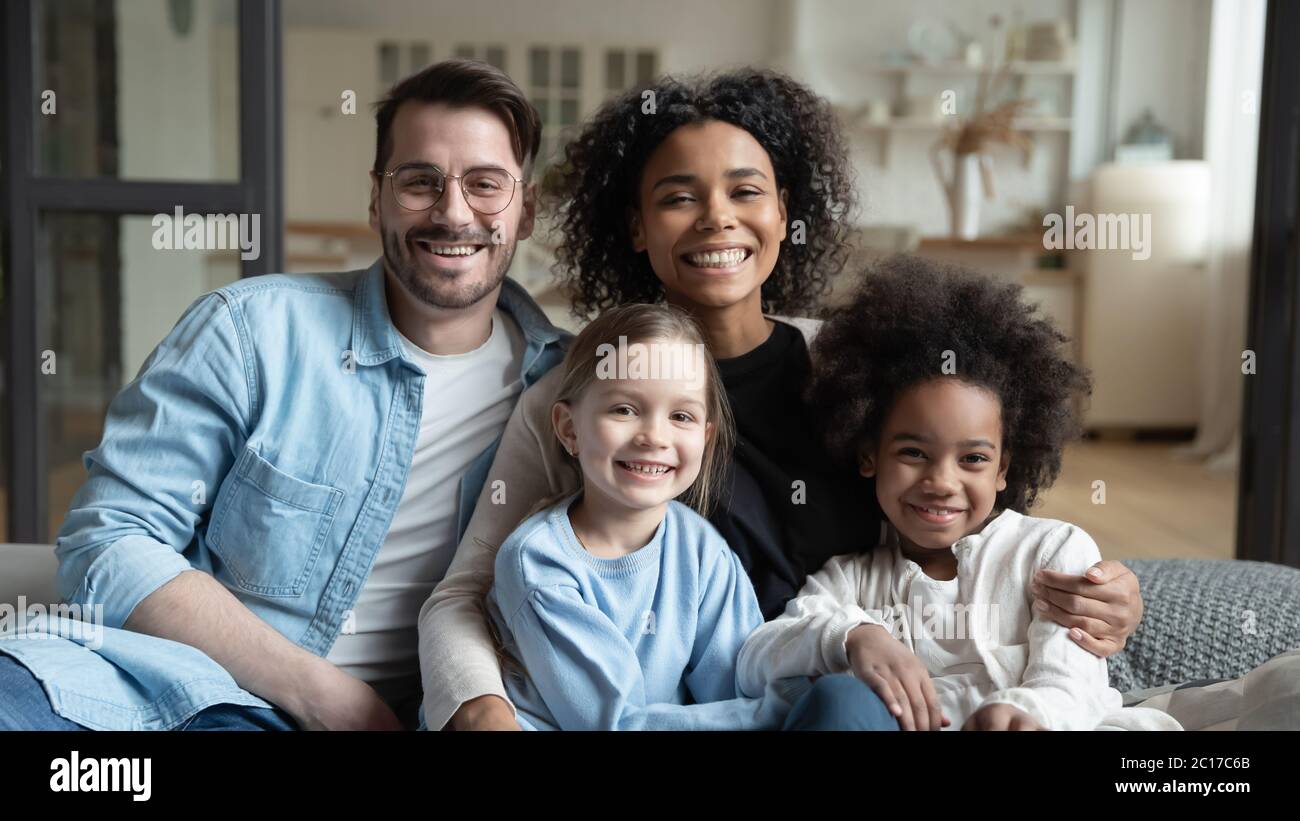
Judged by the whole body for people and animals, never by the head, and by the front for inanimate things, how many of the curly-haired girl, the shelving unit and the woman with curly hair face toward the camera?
3

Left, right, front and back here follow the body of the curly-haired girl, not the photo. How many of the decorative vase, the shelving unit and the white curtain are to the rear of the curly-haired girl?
3

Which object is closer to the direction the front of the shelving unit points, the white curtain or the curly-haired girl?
the curly-haired girl

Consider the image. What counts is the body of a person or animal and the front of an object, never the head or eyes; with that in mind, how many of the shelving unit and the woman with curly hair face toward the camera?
2

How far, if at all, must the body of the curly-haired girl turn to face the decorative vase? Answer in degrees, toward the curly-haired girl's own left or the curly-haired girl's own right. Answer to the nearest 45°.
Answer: approximately 180°

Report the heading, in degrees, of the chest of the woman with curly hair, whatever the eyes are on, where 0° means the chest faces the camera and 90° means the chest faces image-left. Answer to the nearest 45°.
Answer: approximately 0°

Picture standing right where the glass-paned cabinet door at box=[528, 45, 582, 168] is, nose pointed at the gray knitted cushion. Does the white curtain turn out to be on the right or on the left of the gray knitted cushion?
left

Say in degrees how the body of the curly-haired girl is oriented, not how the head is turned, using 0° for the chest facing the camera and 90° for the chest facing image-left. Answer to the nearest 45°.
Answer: approximately 0°
